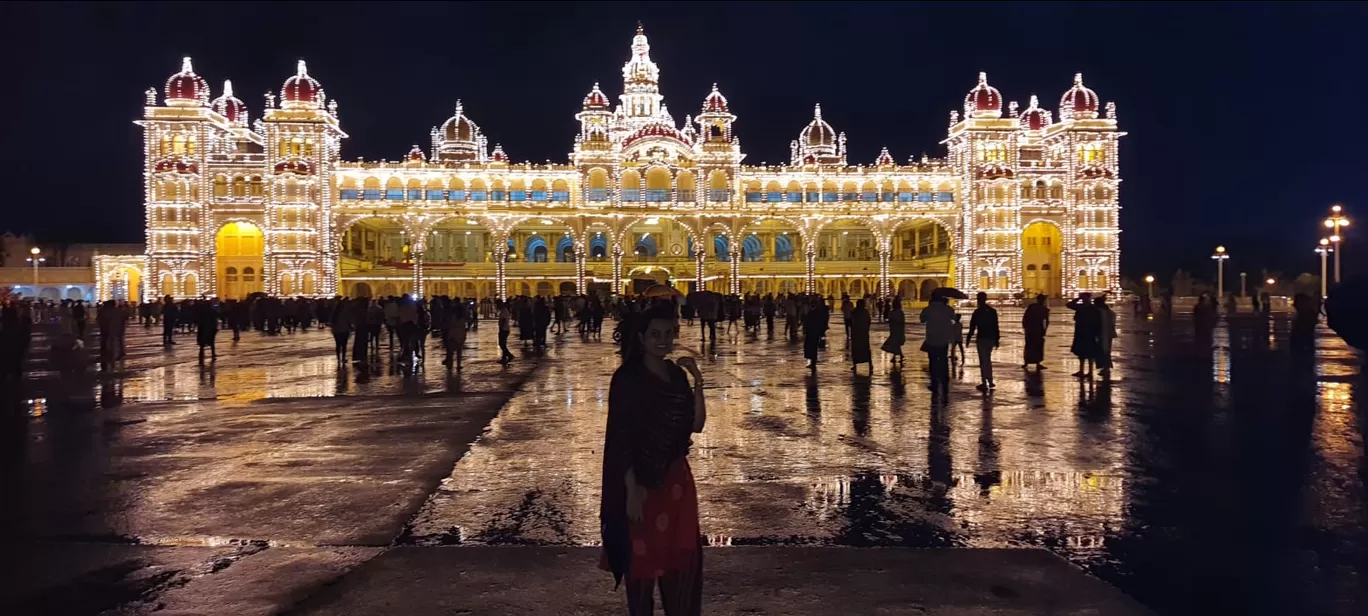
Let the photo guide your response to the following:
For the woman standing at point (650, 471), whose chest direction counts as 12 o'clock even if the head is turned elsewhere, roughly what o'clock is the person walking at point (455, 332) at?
The person walking is roughly at 7 o'clock from the woman standing.

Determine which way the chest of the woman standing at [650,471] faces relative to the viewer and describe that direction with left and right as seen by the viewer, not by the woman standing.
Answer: facing the viewer and to the right of the viewer

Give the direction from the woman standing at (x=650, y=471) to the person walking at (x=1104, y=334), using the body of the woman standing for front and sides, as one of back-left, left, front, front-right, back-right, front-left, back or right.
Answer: left

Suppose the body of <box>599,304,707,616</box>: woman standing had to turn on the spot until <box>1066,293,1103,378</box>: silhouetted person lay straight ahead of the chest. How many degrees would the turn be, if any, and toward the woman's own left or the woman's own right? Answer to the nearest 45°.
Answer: approximately 90° to the woman's own left
